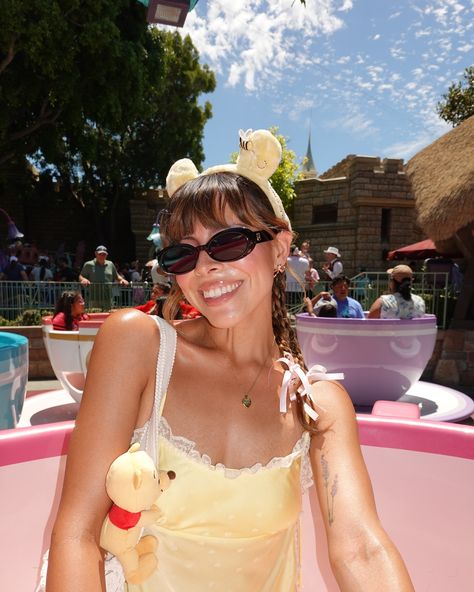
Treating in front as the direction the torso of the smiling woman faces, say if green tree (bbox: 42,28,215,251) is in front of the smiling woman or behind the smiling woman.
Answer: behind

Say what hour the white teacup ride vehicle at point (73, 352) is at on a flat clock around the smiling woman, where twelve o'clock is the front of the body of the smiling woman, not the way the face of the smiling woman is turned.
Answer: The white teacup ride vehicle is roughly at 5 o'clock from the smiling woman.

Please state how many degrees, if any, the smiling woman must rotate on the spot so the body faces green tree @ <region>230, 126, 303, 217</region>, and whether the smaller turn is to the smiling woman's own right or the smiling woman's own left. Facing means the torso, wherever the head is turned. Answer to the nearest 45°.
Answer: approximately 180°

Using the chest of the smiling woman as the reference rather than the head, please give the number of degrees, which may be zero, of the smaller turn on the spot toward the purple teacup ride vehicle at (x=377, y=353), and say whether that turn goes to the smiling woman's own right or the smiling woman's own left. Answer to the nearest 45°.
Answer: approximately 135° to the smiling woman's own left

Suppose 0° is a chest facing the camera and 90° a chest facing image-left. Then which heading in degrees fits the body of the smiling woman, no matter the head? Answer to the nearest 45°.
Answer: approximately 0°

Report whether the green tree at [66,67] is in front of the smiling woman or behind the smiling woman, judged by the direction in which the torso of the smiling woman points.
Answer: behind
